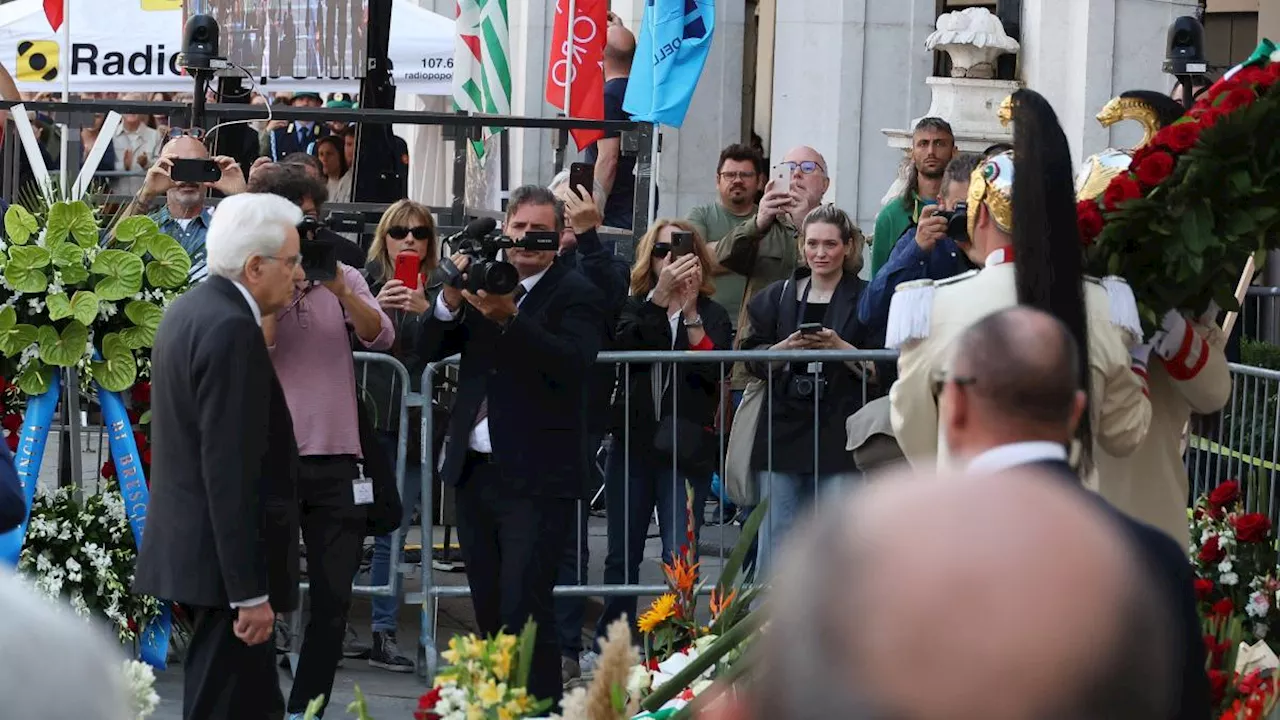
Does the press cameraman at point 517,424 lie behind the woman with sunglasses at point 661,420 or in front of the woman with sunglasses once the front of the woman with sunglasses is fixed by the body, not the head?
in front

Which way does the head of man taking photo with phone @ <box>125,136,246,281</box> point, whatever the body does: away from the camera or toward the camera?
toward the camera

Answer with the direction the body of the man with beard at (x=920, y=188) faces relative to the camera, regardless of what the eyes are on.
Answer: toward the camera

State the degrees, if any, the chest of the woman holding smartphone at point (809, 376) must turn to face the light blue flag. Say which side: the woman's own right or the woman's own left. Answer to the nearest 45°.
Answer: approximately 180°

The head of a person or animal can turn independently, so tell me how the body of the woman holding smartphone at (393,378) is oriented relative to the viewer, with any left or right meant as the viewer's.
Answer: facing the viewer

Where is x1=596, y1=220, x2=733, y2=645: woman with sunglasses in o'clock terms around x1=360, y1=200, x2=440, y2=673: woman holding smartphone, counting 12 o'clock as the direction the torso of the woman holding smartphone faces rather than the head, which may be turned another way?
The woman with sunglasses is roughly at 9 o'clock from the woman holding smartphone.

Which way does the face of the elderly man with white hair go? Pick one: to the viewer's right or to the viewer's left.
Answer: to the viewer's right

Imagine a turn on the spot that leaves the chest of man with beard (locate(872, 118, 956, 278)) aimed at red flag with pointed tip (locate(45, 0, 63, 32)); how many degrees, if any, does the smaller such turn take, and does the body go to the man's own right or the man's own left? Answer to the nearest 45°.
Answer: approximately 135° to the man's own right

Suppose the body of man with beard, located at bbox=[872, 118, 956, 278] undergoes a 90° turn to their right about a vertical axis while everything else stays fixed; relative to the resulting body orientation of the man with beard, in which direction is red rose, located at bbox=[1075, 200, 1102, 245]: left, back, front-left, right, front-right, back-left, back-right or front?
left

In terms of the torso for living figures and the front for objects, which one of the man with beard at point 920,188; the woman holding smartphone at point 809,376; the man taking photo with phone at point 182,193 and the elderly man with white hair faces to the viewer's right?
the elderly man with white hair

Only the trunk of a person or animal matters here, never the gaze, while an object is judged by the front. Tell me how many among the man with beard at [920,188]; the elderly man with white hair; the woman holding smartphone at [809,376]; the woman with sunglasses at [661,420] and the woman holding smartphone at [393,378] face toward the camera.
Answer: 4

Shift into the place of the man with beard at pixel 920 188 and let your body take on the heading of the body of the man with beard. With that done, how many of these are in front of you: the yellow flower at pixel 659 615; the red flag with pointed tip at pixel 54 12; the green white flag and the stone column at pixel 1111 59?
1

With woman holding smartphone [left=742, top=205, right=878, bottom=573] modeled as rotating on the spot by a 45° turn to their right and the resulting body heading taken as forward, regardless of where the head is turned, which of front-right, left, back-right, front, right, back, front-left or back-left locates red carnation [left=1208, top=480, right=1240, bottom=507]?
left

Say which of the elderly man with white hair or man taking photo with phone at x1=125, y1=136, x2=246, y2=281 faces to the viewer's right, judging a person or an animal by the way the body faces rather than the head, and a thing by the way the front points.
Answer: the elderly man with white hair

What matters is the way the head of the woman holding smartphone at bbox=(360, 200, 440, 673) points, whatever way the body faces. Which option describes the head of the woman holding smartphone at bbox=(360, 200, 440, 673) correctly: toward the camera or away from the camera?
toward the camera

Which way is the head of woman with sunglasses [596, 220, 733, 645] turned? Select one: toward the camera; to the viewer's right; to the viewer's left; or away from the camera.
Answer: toward the camera

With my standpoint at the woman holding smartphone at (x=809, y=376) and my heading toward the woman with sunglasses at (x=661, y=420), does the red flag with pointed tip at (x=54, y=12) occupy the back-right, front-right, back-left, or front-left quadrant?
front-right

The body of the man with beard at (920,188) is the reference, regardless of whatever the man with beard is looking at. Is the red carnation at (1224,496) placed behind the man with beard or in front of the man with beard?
in front

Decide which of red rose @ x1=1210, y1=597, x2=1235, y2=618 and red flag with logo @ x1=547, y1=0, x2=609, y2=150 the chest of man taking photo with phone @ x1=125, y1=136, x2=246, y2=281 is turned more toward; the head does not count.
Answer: the red rose
